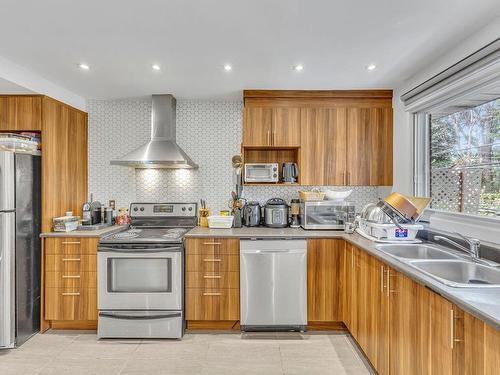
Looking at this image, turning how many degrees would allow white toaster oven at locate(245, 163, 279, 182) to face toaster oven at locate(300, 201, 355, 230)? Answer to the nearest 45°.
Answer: approximately 90° to its left

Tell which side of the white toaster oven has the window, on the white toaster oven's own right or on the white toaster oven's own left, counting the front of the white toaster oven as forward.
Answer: on the white toaster oven's own left

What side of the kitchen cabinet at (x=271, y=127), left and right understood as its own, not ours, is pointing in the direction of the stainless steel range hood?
right
